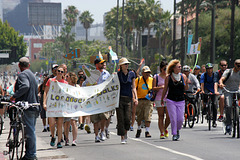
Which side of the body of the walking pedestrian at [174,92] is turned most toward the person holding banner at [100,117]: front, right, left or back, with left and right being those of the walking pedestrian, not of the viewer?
right

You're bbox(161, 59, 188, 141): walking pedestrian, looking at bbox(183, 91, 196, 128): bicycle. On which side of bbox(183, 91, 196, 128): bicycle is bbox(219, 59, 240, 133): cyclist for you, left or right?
right

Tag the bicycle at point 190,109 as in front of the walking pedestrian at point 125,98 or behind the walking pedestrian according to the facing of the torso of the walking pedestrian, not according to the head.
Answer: behind

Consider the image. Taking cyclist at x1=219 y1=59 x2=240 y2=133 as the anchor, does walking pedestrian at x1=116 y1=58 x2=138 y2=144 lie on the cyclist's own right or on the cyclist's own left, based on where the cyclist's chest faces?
on the cyclist's own right

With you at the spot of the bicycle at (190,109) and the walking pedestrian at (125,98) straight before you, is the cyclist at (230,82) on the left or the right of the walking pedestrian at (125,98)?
left

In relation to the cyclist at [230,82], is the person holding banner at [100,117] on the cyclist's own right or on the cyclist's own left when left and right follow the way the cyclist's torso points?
on the cyclist's own right

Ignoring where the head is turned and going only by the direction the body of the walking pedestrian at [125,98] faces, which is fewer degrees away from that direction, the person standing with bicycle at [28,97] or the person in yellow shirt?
the person standing with bicycle

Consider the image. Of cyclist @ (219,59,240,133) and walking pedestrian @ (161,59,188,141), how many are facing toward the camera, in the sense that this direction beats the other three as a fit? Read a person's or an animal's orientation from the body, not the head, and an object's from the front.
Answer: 2
